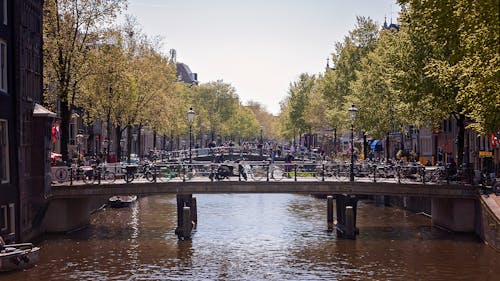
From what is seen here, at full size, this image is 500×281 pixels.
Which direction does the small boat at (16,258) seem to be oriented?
to the viewer's right

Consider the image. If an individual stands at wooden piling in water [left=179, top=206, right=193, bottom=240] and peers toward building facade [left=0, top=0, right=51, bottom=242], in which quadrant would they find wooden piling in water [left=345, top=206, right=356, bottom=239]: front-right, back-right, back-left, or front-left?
back-left

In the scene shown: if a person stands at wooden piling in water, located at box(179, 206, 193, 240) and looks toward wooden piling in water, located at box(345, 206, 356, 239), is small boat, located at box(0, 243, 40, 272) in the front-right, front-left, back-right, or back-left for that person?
back-right

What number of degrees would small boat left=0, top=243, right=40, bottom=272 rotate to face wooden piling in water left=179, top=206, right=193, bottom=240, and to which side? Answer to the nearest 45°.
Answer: approximately 45° to its left

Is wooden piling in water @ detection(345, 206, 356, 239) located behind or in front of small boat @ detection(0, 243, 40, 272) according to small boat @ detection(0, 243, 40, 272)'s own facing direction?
in front
